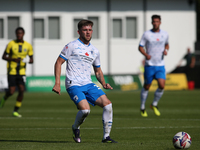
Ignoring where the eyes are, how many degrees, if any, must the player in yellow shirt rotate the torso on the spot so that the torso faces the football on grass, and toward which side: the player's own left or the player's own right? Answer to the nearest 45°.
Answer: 0° — they already face it

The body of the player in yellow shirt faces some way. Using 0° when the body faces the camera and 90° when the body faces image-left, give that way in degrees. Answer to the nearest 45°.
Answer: approximately 0°
